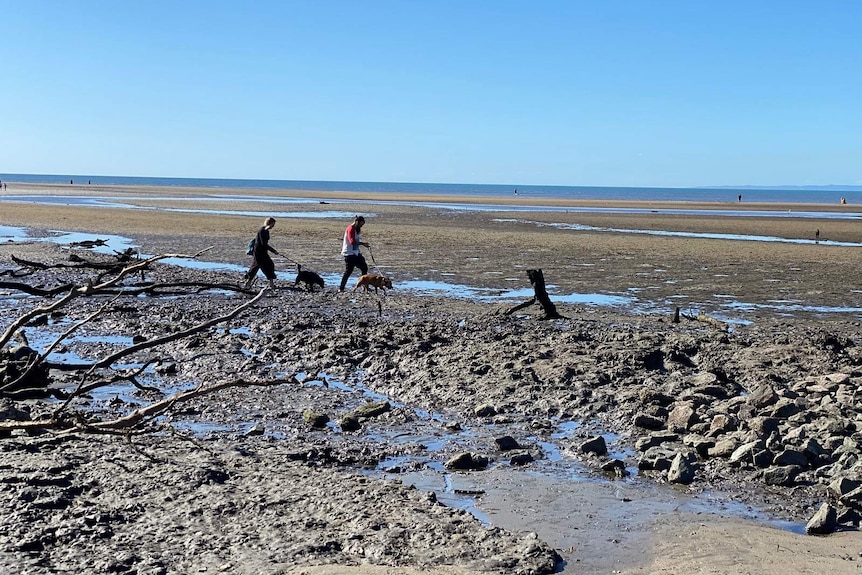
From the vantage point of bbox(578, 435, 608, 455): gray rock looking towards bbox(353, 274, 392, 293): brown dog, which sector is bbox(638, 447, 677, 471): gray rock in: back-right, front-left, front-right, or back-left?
back-right

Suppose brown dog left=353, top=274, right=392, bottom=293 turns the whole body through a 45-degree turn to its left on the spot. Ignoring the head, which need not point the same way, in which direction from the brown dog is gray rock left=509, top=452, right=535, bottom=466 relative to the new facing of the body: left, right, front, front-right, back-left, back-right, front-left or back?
back-right

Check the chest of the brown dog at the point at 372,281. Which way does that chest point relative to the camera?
to the viewer's right

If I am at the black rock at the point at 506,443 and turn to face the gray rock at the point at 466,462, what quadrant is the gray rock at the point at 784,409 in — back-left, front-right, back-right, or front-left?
back-left

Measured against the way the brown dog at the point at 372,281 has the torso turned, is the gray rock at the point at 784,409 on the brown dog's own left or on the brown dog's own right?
on the brown dog's own right

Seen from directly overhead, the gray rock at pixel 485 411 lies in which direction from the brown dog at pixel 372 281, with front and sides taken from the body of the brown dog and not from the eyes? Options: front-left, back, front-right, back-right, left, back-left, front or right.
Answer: right

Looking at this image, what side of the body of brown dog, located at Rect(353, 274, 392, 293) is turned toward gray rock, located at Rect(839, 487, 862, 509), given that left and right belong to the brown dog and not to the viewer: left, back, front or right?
right

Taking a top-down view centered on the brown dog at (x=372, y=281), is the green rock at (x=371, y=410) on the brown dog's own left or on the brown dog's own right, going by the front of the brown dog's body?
on the brown dog's own right

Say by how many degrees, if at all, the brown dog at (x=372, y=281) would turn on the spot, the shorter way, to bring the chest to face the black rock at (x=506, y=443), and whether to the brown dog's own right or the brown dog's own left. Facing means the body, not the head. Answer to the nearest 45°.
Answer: approximately 90° to the brown dog's own right

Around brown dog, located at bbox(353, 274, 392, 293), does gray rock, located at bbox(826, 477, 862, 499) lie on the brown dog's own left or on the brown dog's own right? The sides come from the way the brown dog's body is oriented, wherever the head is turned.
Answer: on the brown dog's own right

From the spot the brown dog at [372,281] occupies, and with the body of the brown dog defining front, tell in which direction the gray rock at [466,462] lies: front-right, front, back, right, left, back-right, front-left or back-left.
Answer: right

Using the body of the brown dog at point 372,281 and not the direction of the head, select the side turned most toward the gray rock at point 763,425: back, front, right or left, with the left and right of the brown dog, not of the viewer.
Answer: right
